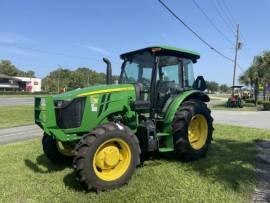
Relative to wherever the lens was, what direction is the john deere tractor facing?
facing the viewer and to the left of the viewer

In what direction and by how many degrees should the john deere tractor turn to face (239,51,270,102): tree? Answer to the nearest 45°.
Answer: approximately 180°
